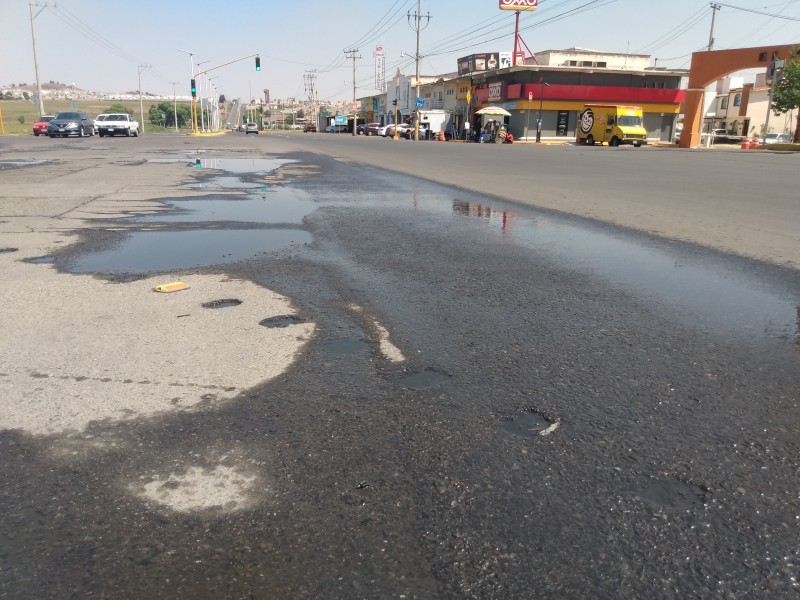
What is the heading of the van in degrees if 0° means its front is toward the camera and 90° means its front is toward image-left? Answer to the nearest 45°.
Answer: approximately 315°

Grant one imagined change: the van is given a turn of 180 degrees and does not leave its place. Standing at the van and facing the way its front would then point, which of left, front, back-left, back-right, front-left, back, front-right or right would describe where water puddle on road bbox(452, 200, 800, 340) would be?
back-left

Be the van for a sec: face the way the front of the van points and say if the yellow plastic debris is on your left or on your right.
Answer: on your right

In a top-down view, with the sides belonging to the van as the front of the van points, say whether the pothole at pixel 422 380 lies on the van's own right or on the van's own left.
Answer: on the van's own right

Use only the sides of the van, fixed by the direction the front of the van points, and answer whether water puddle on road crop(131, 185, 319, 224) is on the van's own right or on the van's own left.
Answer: on the van's own right

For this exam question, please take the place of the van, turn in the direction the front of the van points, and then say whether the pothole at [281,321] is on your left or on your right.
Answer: on your right

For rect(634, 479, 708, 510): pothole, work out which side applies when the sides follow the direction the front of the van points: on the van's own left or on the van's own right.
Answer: on the van's own right

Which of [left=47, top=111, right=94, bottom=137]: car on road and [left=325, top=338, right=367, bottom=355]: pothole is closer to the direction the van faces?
the pothole

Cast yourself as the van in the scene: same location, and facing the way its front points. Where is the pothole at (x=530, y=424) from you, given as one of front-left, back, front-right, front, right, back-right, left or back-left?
front-right

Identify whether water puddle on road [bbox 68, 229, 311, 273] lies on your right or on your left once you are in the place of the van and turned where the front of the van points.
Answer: on your right

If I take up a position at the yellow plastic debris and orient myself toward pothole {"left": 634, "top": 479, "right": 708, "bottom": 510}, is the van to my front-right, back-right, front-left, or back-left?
back-left
